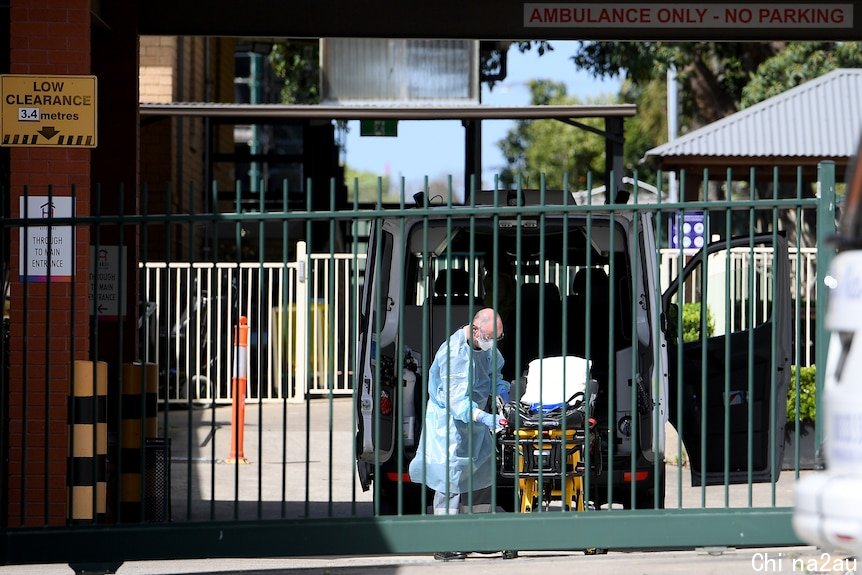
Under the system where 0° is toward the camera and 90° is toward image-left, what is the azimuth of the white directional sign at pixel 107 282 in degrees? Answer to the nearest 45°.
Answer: approximately 0°

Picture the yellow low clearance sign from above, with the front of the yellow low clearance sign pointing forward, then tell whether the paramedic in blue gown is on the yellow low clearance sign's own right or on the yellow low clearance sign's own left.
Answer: on the yellow low clearance sign's own left

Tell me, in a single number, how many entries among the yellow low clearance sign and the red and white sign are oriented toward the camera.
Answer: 2
